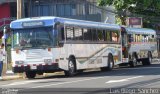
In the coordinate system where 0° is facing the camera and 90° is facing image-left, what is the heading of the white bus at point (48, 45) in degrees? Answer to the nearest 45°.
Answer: approximately 45°

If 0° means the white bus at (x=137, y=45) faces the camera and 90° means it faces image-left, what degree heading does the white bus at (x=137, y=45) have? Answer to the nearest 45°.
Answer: approximately 45°
